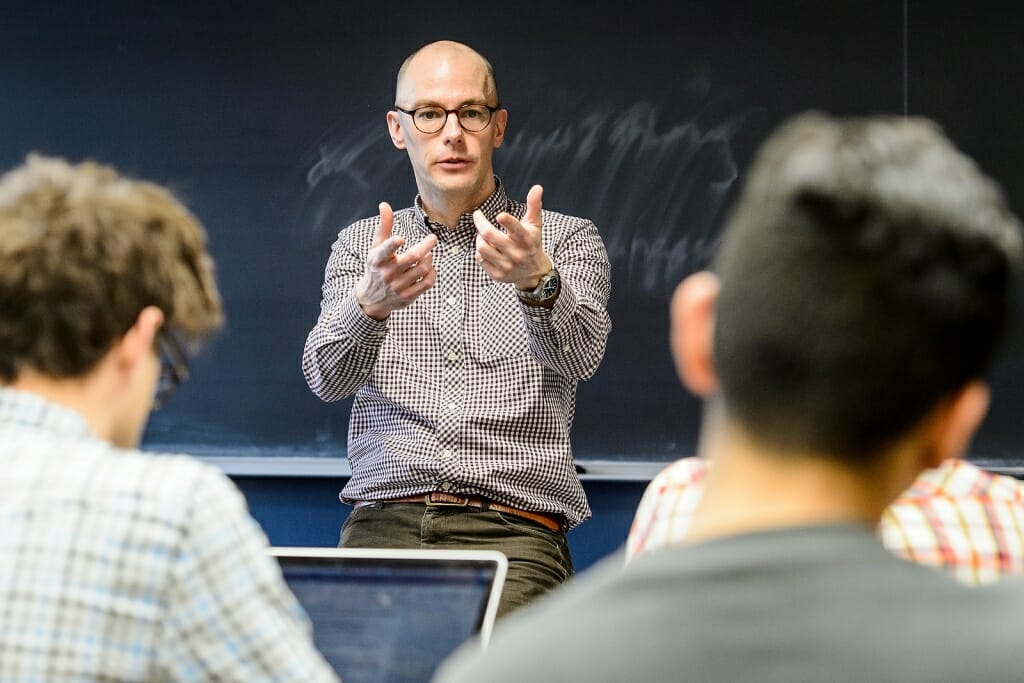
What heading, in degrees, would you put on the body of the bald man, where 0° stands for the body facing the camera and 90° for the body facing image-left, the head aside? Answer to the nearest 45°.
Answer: approximately 0°

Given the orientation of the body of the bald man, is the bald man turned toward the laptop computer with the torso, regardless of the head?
yes
